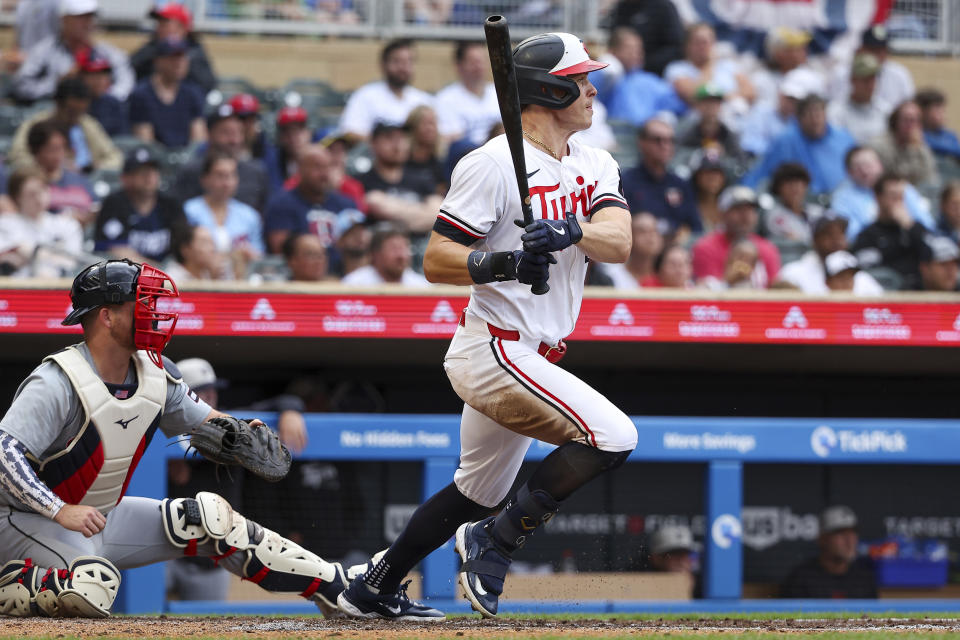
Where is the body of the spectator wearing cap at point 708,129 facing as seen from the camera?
toward the camera

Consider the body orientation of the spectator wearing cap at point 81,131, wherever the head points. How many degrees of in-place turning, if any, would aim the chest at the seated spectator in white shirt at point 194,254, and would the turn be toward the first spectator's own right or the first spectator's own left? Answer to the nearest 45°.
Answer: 0° — they already face them

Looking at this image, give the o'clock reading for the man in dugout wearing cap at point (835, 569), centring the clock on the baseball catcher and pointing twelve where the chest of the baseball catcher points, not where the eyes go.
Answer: The man in dugout wearing cap is roughly at 10 o'clock from the baseball catcher.

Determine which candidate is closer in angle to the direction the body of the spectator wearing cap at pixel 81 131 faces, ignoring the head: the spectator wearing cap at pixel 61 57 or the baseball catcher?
the baseball catcher

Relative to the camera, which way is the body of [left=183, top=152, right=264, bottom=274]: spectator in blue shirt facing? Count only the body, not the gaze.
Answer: toward the camera

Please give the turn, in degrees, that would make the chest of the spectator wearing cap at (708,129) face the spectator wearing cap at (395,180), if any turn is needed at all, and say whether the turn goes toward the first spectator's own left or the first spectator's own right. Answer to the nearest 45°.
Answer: approximately 45° to the first spectator's own right

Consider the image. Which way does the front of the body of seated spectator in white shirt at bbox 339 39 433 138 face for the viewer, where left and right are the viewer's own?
facing the viewer and to the right of the viewer

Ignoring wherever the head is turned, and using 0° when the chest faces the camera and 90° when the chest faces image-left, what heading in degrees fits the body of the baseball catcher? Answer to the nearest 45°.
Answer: approximately 315°

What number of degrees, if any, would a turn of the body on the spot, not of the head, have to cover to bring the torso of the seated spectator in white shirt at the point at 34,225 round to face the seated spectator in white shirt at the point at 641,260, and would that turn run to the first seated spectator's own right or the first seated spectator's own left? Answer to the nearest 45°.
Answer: approximately 90° to the first seated spectator's own left

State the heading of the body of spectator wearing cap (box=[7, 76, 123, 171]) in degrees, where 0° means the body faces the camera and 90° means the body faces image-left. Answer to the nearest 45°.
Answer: approximately 0°

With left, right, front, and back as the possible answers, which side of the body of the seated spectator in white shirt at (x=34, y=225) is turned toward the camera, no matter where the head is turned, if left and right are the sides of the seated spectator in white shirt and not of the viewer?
front

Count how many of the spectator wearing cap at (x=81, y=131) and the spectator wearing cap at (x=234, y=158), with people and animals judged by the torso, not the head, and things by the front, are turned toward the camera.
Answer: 2

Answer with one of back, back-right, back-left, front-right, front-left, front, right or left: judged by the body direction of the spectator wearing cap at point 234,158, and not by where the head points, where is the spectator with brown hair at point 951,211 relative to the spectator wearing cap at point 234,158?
left

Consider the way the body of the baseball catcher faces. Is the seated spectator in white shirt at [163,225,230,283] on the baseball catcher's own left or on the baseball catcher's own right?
on the baseball catcher's own left
